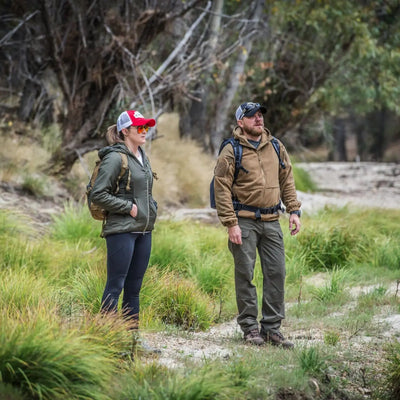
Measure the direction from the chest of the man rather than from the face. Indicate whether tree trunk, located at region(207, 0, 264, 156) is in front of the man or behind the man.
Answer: behind

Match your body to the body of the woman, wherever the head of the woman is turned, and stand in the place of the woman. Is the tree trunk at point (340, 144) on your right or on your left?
on your left

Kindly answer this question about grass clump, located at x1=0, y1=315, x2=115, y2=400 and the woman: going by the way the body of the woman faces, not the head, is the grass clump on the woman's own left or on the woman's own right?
on the woman's own right

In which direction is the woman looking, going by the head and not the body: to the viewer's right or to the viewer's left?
to the viewer's right

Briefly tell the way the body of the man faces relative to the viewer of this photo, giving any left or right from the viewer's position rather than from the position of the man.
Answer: facing the viewer and to the right of the viewer

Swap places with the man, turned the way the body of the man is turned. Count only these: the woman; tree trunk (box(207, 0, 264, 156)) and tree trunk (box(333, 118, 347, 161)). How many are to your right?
1
